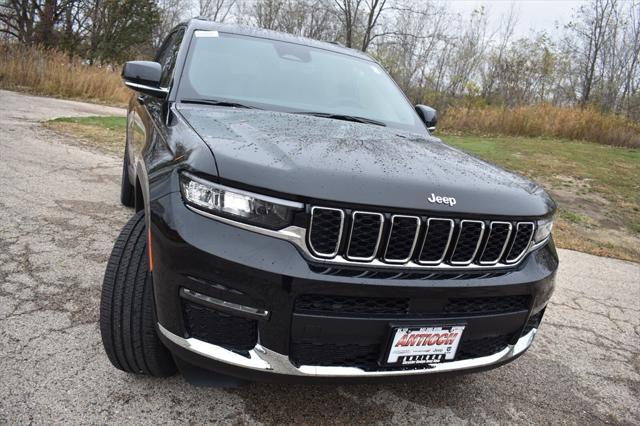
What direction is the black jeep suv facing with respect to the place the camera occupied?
facing the viewer and to the right of the viewer

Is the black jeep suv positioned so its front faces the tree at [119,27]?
no
